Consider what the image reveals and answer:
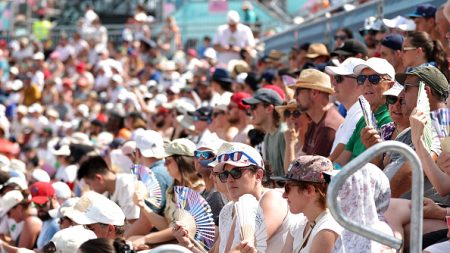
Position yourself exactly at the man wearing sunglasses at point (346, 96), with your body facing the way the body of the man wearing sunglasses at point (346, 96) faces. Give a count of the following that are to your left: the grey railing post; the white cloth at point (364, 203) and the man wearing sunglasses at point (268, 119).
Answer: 2

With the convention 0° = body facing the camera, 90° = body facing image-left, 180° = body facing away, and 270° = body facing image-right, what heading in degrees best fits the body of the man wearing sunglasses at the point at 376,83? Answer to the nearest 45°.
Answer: approximately 45°

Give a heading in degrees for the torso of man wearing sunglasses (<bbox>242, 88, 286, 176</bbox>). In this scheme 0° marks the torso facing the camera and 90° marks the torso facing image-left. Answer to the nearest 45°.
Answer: approximately 90°

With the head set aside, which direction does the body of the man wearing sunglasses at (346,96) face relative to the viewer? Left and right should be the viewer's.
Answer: facing to the left of the viewer

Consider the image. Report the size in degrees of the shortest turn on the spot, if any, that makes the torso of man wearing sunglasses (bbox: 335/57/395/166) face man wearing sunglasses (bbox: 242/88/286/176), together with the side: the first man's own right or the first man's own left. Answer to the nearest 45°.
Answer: approximately 90° to the first man's own right

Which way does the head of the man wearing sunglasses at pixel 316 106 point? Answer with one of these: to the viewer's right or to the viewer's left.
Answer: to the viewer's left

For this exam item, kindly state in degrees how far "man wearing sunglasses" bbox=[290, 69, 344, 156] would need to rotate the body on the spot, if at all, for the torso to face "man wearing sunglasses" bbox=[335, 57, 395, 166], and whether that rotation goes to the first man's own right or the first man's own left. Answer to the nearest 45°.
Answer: approximately 135° to the first man's own left
